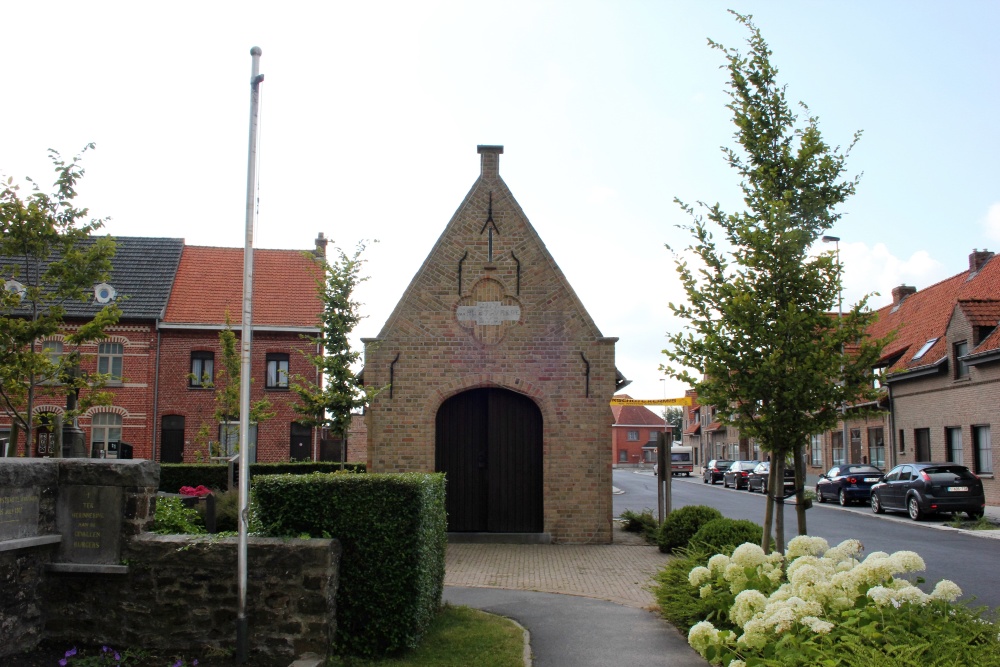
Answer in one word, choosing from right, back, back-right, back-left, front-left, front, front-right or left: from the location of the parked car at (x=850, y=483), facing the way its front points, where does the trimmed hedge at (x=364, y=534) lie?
back-left

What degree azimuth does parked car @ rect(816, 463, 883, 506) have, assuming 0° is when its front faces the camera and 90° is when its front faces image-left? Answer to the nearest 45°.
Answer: approximately 135°

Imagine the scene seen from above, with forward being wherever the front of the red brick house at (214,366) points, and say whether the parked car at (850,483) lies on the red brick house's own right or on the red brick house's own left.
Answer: on the red brick house's own left

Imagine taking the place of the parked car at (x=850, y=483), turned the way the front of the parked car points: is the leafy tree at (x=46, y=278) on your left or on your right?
on your left

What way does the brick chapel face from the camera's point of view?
toward the camera

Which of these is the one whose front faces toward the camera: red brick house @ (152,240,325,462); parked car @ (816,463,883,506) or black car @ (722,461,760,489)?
the red brick house

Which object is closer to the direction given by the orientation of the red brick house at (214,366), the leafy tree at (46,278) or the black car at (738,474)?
the leafy tree

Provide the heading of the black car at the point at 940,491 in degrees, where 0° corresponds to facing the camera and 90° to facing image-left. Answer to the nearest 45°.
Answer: approximately 135°

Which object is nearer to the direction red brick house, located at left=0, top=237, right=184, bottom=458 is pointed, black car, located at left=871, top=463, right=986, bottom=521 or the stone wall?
the stone wall

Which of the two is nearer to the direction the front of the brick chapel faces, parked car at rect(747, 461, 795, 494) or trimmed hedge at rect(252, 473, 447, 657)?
the trimmed hedge

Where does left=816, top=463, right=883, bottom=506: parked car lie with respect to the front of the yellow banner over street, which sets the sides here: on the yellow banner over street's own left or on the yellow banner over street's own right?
on the yellow banner over street's own left

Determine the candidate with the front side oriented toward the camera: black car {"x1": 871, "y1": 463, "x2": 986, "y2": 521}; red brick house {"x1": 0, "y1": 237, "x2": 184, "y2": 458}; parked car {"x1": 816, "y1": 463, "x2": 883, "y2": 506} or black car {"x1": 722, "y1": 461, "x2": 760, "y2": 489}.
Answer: the red brick house

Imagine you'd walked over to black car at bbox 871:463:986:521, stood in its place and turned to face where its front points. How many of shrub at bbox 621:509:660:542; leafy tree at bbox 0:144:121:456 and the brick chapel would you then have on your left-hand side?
3

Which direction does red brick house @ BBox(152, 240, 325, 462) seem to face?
toward the camera

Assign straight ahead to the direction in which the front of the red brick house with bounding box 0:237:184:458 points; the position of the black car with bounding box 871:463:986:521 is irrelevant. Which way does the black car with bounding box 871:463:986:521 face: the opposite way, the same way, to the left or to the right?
the opposite way

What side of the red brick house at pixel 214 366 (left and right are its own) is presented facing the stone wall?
front

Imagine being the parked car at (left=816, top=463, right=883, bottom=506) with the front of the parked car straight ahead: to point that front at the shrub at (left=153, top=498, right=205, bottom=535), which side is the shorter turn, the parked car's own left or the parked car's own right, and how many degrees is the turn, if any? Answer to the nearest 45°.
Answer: approximately 135° to the parked car's own left
